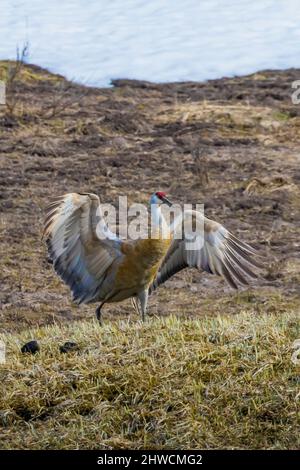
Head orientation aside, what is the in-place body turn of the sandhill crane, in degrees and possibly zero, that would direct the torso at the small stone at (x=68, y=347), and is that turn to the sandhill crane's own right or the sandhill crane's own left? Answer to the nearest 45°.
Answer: approximately 45° to the sandhill crane's own right

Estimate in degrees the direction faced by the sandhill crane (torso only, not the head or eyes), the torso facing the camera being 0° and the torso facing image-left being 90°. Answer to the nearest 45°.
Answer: approximately 315°

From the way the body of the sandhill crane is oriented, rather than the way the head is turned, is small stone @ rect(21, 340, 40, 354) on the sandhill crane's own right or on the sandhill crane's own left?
on the sandhill crane's own right
